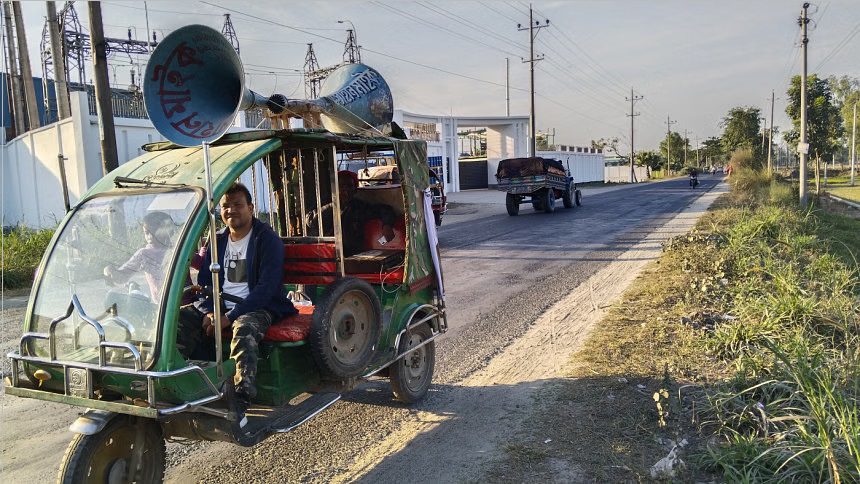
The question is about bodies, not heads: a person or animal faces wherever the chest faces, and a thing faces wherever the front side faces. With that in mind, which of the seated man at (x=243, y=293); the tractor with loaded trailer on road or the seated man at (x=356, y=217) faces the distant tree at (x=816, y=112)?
the tractor with loaded trailer on road

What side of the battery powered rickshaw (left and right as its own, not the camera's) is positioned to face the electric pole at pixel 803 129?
back

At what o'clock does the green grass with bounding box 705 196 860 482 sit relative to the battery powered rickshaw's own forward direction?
The green grass is roughly at 8 o'clock from the battery powered rickshaw.

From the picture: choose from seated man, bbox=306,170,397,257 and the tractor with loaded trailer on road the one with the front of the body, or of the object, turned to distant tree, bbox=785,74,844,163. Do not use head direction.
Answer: the tractor with loaded trailer on road

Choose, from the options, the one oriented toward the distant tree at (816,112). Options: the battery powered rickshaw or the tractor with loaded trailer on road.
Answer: the tractor with loaded trailer on road

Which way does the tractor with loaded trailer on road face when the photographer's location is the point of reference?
facing away from the viewer and to the right of the viewer

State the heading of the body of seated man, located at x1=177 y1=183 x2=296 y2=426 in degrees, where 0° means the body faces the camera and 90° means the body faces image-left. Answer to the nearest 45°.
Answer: approximately 45°

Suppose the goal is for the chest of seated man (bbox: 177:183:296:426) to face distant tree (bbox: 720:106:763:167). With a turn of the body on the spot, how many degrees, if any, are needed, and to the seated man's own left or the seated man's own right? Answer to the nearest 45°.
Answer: approximately 180°
